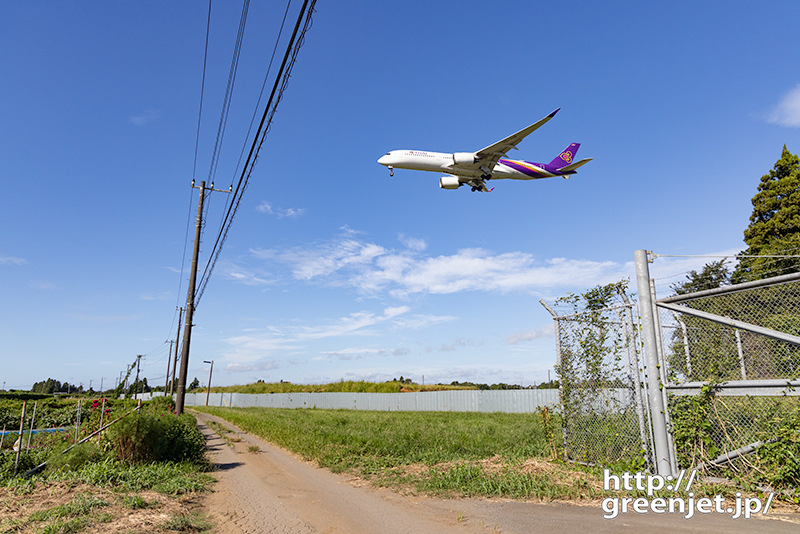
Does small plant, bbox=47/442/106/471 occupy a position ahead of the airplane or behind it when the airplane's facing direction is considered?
ahead

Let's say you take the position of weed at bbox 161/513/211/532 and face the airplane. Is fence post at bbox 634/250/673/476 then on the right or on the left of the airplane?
right

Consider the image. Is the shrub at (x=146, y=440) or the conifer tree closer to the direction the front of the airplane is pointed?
the shrub

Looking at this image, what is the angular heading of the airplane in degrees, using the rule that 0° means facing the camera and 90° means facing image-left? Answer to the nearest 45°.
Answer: approximately 90°

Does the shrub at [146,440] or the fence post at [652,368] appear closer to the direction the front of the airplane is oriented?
the shrub

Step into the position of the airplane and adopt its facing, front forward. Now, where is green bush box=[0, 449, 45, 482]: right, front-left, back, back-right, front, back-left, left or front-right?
front-left

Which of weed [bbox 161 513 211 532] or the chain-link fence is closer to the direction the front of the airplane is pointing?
the weed

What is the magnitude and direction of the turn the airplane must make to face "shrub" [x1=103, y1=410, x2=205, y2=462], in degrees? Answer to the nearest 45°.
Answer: approximately 45° to its left
